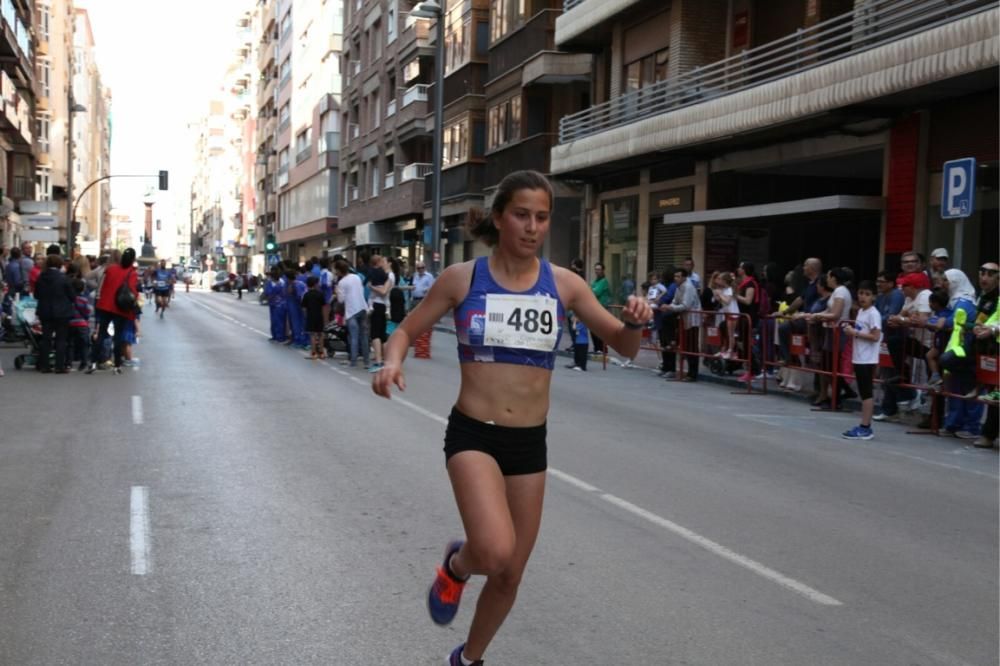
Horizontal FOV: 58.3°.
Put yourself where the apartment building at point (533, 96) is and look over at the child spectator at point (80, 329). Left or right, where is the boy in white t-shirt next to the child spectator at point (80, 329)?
left

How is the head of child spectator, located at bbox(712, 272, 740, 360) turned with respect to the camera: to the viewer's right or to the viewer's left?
to the viewer's left

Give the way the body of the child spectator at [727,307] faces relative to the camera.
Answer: to the viewer's left

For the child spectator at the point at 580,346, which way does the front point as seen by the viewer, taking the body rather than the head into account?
to the viewer's left

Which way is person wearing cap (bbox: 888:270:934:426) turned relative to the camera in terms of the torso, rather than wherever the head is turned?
to the viewer's left

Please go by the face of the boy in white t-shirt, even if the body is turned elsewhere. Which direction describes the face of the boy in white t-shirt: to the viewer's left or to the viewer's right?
to the viewer's left

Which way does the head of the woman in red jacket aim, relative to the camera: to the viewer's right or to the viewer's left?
to the viewer's right

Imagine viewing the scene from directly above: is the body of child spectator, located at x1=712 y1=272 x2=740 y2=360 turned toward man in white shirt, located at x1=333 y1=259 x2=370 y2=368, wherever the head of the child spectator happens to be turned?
yes

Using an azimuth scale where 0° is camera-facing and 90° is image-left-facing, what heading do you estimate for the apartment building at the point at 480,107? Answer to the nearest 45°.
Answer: approximately 45°

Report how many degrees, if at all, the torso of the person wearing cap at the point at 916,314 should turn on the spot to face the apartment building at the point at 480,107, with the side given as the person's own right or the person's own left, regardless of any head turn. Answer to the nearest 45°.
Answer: approximately 45° to the person's own right

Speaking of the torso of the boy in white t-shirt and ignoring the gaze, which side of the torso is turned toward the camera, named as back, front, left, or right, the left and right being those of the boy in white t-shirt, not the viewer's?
left

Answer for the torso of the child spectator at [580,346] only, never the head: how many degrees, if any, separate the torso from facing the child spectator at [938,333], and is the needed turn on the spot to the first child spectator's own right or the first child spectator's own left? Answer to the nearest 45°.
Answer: approximately 135° to the first child spectator's own left
